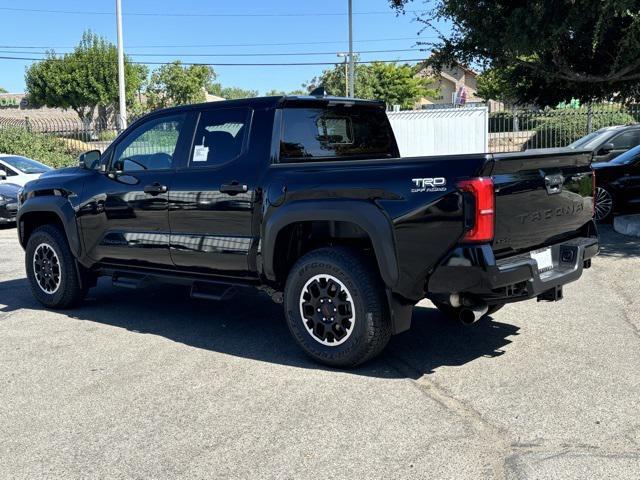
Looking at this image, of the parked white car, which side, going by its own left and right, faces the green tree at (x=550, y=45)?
front

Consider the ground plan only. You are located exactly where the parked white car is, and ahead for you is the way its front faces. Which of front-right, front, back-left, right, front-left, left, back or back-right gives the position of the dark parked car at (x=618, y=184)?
front

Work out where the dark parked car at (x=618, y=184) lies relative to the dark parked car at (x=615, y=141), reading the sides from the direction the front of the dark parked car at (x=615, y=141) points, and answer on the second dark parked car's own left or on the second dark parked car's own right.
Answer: on the second dark parked car's own left

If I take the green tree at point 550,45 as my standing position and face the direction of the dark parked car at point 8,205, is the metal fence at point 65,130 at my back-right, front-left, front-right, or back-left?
front-right

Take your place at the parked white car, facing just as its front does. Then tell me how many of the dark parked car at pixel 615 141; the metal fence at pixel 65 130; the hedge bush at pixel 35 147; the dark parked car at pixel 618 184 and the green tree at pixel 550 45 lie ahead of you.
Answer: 3

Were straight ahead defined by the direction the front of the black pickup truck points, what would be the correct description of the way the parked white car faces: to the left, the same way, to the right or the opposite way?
the opposite way

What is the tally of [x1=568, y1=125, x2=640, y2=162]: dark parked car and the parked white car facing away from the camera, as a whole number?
0

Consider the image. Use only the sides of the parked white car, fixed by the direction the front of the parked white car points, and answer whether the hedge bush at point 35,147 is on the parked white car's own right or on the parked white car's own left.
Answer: on the parked white car's own left

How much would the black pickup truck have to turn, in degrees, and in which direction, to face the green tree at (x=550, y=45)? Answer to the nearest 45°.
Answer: approximately 90° to its right

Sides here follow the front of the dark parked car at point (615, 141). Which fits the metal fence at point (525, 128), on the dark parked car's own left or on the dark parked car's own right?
on the dark parked car's own right

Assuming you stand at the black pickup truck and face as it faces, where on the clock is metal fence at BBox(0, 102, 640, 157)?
The metal fence is roughly at 2 o'clock from the black pickup truck.

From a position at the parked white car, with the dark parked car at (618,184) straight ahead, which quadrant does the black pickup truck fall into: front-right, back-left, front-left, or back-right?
front-right
